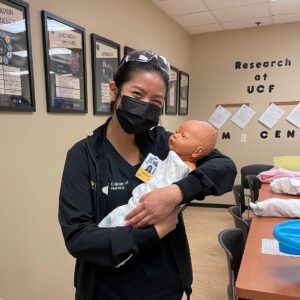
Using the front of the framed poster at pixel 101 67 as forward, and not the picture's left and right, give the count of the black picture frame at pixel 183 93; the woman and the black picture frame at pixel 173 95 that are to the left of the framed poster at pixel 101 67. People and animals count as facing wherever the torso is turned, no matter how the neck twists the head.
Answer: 2

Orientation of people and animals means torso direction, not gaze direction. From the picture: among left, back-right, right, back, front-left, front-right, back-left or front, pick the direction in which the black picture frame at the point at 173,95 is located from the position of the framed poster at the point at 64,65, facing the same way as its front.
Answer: left

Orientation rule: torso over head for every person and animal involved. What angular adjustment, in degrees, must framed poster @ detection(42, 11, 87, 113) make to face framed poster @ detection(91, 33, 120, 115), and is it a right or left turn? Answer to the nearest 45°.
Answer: approximately 90° to its left

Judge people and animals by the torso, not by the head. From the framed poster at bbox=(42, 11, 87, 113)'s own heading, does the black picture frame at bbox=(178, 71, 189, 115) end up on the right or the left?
on its left

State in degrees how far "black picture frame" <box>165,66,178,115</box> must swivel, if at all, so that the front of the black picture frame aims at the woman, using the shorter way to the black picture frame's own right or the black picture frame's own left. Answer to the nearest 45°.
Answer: approximately 45° to the black picture frame's own right

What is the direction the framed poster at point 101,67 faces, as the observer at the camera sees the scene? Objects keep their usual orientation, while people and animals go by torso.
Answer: facing the viewer and to the right of the viewer

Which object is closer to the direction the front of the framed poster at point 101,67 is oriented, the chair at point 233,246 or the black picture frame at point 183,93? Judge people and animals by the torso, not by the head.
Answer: the chair

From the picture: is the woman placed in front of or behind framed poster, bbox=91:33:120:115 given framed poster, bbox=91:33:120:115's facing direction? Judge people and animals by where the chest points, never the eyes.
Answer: in front

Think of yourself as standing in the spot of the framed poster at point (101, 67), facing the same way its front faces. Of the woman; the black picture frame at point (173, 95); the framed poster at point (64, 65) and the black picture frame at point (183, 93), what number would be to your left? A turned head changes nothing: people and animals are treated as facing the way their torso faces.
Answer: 2

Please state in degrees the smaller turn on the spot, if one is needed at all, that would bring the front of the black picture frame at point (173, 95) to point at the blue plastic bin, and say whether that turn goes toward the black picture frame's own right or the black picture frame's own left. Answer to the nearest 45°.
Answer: approximately 45° to the black picture frame's own right
